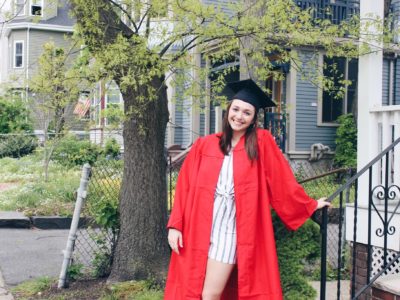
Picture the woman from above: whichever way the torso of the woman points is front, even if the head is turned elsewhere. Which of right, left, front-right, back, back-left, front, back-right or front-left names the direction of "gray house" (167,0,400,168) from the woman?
back

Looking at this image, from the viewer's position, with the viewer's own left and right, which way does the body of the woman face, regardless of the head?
facing the viewer

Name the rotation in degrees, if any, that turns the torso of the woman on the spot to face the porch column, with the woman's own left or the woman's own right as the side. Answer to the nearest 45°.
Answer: approximately 135° to the woman's own left

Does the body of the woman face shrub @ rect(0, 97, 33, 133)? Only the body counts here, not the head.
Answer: no

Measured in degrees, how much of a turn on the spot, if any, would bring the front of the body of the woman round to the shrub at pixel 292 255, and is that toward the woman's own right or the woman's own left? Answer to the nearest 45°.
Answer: approximately 135° to the woman's own left

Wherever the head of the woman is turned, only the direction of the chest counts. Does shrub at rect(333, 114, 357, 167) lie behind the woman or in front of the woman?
behind

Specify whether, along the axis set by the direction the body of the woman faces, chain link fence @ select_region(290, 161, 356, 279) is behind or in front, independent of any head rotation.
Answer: behind

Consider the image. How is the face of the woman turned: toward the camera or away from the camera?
toward the camera
